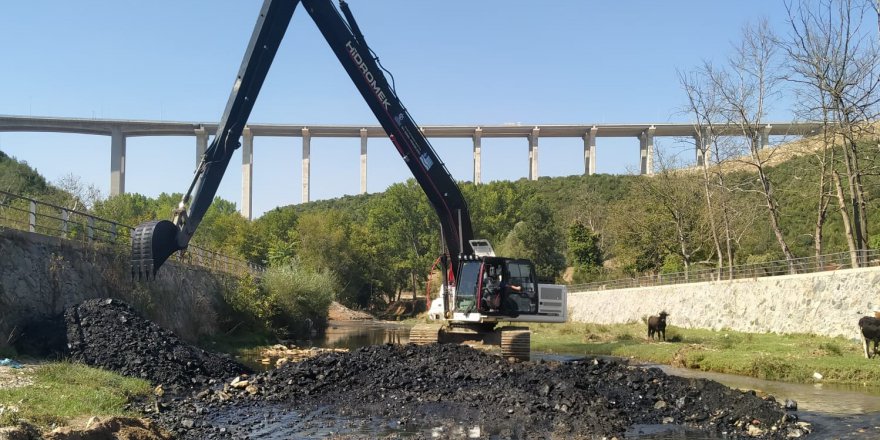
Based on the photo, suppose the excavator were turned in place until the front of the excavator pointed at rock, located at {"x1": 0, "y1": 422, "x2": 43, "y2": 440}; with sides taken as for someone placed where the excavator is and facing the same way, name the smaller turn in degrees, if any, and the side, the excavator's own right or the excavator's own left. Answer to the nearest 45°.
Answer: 0° — it already faces it

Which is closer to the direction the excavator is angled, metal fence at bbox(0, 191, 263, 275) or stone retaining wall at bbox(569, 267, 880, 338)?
the metal fence

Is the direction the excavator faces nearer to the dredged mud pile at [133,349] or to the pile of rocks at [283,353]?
the dredged mud pile

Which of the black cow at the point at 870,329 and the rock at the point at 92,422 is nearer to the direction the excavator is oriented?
the rock

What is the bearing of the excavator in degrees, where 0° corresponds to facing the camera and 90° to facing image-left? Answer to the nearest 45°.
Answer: approximately 45°

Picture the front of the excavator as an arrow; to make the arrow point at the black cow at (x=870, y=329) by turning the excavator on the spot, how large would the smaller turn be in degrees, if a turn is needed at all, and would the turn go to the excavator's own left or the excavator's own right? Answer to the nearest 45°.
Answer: approximately 135° to the excavator's own left

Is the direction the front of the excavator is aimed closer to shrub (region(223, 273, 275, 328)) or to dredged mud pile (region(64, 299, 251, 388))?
the dredged mud pile

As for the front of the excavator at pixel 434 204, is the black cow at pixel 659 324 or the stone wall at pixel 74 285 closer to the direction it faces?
the stone wall

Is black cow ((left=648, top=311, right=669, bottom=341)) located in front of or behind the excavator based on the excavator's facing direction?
behind

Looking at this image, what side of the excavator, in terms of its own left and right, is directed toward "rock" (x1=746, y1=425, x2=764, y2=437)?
left

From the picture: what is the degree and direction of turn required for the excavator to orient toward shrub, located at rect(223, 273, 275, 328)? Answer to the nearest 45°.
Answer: approximately 90° to its right

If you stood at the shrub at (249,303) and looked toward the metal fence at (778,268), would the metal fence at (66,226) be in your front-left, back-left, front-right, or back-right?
back-right
